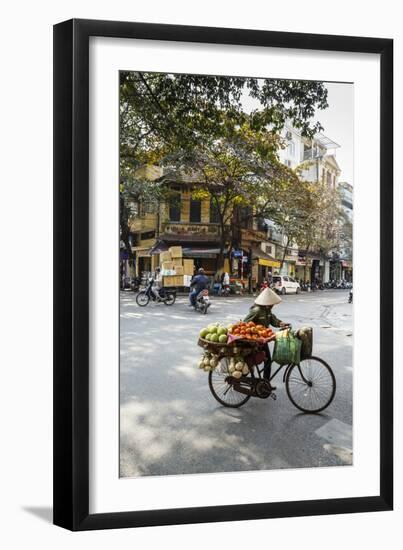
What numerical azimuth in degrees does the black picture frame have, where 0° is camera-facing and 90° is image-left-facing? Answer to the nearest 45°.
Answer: approximately 315°
